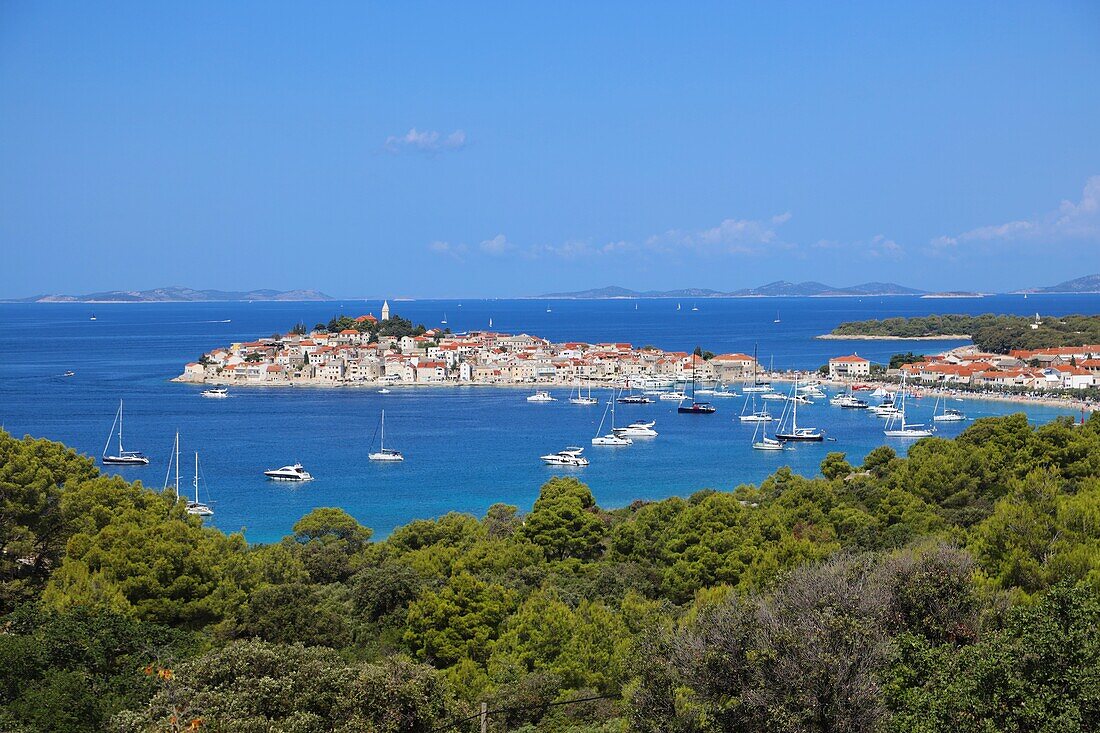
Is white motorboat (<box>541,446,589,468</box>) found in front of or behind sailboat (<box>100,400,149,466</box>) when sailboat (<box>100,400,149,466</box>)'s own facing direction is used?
behind

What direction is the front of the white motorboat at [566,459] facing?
to the viewer's left

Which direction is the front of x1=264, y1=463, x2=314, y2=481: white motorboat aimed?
to the viewer's left

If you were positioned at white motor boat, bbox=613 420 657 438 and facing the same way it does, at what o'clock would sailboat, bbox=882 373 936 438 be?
The sailboat is roughly at 6 o'clock from the white motor boat.

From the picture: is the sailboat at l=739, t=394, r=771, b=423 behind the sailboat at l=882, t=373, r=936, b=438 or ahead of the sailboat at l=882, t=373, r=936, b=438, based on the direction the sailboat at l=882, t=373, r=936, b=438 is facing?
ahead

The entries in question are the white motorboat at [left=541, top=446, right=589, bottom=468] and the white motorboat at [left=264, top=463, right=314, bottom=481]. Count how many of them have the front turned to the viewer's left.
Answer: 2

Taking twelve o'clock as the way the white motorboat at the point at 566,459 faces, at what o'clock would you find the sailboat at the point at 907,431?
The sailboat is roughly at 5 o'clock from the white motorboat.

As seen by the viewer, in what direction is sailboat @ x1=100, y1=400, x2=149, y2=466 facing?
to the viewer's left

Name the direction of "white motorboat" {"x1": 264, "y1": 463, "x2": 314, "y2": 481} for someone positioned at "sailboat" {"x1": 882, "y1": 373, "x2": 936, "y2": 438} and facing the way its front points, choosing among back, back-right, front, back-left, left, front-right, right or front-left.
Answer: front-left

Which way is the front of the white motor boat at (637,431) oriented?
to the viewer's left

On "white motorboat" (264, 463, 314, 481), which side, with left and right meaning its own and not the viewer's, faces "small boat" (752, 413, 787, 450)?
back

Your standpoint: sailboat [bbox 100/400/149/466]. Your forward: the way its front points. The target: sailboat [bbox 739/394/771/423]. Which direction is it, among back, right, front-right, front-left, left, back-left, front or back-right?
back

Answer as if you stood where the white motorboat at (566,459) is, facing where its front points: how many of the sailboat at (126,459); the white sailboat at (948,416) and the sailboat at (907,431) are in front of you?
1

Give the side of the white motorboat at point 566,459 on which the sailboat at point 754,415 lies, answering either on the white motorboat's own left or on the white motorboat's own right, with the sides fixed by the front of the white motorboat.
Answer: on the white motorboat's own right

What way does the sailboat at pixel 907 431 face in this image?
to the viewer's left

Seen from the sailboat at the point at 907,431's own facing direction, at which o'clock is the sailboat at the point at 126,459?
the sailboat at the point at 126,459 is roughly at 11 o'clock from the sailboat at the point at 907,431.
